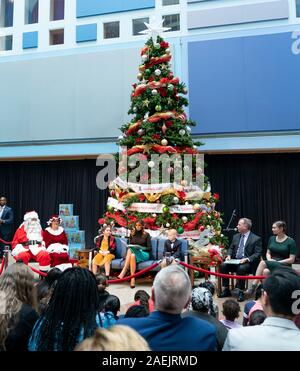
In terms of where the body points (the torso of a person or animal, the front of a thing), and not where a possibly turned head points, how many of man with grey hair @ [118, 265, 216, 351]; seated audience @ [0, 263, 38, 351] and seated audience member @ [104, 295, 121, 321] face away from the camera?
3

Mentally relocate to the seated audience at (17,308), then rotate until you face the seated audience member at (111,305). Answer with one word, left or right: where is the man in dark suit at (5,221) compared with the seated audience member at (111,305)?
left

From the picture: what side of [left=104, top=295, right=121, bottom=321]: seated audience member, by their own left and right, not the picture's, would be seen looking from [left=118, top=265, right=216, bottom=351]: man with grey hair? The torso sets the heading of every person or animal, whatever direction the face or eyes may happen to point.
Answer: back

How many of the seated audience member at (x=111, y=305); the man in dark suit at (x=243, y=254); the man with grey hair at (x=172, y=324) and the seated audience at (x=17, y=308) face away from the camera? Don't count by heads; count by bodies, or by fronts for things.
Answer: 3

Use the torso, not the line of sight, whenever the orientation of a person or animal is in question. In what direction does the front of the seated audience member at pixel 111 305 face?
away from the camera

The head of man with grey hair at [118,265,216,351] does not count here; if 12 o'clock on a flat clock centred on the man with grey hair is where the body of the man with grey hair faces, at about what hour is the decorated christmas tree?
The decorated christmas tree is roughly at 12 o'clock from the man with grey hair.

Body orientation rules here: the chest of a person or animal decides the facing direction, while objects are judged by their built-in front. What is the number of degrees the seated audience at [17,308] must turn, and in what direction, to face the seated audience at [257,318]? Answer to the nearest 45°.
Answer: approximately 90° to their right

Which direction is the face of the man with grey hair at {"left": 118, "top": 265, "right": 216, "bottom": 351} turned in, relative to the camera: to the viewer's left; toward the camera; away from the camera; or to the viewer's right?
away from the camera

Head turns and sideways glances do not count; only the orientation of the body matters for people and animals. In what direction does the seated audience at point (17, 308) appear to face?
away from the camera

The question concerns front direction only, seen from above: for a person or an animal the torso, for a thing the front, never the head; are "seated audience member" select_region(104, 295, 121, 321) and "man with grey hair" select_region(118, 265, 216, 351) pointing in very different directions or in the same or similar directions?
same or similar directions

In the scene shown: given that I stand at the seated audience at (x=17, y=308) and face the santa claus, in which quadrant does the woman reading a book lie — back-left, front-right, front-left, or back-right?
front-right

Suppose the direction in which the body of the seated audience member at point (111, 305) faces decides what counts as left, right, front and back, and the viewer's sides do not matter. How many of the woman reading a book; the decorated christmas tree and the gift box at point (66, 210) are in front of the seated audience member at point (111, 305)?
3

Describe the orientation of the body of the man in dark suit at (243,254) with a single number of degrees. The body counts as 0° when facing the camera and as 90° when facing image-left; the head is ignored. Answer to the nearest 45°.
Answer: approximately 45°

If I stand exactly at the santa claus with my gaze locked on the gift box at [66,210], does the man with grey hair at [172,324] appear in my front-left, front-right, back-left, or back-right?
back-right

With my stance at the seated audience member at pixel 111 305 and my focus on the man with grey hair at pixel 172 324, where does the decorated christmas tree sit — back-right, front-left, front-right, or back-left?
back-left

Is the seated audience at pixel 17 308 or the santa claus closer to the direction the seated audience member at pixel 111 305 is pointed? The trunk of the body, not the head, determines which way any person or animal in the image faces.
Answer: the santa claus

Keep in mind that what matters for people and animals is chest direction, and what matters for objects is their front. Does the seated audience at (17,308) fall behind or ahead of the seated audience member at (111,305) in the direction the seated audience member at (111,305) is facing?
behind

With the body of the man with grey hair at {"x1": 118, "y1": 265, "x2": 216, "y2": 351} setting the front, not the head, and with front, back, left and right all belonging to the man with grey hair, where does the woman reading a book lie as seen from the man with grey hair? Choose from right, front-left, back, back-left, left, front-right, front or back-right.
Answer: front

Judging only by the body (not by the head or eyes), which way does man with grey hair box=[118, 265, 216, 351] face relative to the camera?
away from the camera
